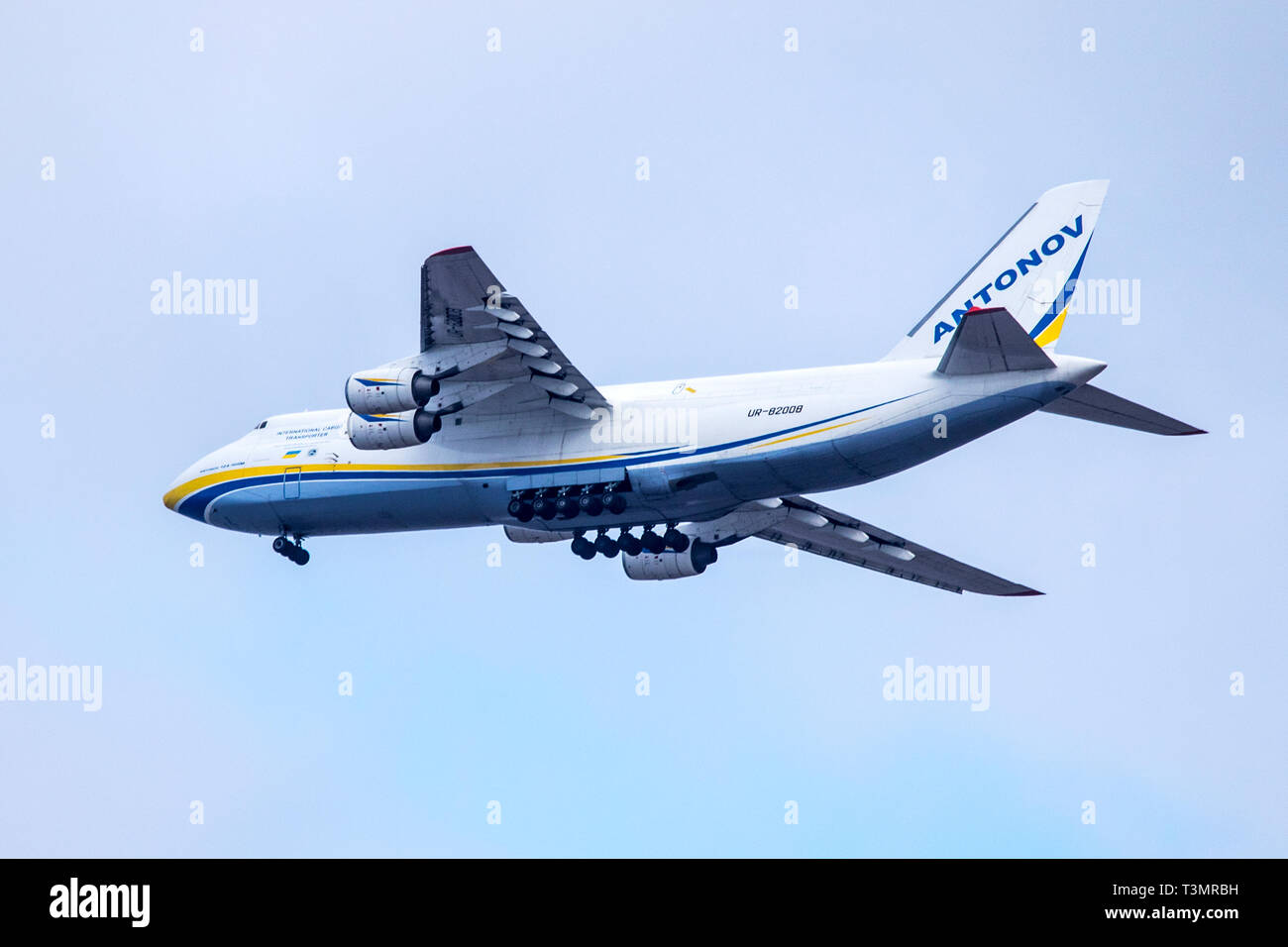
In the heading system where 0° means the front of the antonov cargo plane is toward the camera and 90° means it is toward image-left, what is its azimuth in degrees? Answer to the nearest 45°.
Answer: approximately 135°
